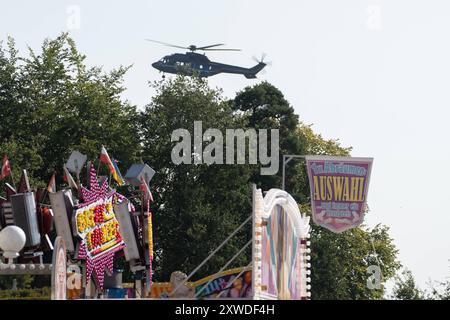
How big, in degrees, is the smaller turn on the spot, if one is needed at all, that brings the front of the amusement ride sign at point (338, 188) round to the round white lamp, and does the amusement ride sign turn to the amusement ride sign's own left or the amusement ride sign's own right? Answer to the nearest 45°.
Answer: approximately 45° to the amusement ride sign's own right

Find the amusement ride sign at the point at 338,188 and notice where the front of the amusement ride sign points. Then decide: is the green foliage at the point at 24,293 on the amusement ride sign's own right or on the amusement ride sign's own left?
on the amusement ride sign's own right

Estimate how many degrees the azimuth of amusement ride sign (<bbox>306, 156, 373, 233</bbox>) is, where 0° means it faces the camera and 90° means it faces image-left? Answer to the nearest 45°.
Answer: approximately 0°
